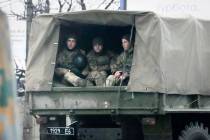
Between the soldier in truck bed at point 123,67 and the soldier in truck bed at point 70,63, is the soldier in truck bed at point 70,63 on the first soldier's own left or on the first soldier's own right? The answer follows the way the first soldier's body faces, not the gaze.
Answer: on the first soldier's own right

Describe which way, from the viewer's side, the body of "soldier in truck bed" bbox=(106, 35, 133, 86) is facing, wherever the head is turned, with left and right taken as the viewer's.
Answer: facing the viewer and to the left of the viewer

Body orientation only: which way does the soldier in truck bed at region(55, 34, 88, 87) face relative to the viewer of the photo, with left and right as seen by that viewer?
facing the viewer

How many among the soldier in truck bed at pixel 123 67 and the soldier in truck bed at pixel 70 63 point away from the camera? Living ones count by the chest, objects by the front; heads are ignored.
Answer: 0

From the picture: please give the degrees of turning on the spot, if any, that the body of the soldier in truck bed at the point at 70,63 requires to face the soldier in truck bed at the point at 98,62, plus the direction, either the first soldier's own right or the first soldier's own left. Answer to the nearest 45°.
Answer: approximately 90° to the first soldier's own left

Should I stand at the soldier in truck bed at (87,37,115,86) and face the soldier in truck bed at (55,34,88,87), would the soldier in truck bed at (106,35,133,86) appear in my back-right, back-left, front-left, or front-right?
back-left

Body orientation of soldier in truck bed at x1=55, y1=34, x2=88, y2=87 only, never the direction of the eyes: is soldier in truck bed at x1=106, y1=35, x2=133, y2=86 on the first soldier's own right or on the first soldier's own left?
on the first soldier's own left

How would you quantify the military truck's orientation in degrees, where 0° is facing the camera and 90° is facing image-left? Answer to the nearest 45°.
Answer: approximately 225°

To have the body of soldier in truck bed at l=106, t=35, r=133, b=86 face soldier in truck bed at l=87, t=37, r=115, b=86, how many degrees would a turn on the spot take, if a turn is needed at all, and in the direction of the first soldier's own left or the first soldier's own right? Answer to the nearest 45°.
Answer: approximately 90° to the first soldier's own right
